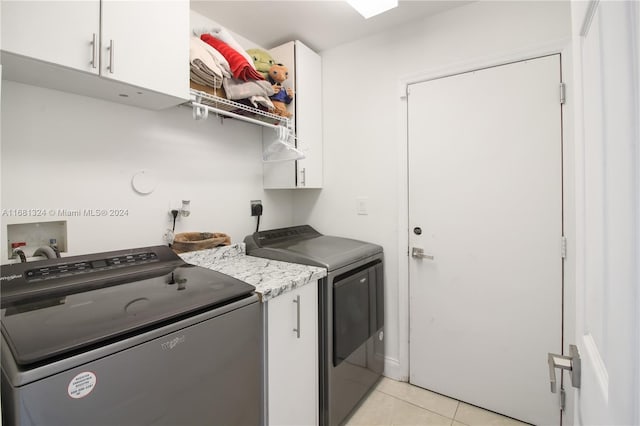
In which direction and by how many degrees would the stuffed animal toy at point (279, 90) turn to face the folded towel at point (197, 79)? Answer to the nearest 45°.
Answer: approximately 90° to its right

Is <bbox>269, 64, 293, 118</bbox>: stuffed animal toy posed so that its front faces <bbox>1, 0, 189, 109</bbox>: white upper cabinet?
no

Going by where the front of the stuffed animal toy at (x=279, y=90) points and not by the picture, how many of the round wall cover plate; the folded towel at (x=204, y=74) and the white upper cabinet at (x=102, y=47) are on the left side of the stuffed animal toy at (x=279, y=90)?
0

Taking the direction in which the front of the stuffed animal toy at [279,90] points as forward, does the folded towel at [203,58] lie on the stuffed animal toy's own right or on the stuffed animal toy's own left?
on the stuffed animal toy's own right

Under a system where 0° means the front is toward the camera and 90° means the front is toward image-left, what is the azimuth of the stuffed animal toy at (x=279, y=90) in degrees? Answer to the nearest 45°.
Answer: approximately 315°

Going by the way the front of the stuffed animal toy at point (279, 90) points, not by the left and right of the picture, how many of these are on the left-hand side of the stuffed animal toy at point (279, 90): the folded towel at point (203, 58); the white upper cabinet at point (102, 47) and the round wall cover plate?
0

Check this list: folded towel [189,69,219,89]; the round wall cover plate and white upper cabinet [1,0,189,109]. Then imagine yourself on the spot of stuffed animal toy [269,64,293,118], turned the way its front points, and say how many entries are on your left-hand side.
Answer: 0
